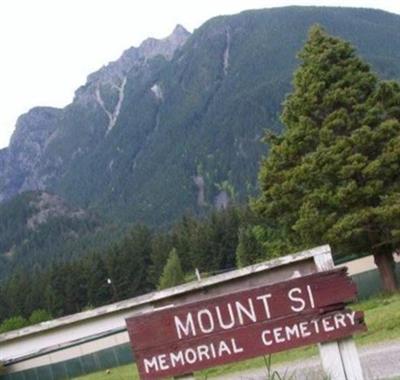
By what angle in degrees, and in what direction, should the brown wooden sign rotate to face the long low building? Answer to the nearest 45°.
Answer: approximately 135° to its right

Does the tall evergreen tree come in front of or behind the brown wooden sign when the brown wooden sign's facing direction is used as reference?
behind

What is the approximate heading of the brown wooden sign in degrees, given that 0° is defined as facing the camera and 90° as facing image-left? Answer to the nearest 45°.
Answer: approximately 0°
